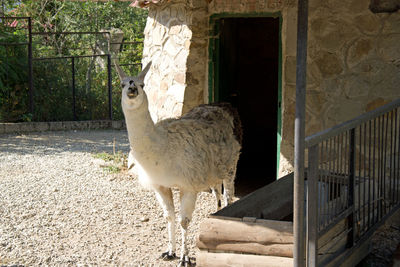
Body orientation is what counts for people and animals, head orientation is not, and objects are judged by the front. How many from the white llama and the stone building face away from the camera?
0

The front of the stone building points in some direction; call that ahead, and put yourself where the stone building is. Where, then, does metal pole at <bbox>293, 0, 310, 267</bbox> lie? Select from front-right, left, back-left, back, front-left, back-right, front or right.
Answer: front

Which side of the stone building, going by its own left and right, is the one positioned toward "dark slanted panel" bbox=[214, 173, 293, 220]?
front

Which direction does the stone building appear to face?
toward the camera

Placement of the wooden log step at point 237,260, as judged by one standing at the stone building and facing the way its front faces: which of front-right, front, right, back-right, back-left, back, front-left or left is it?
front

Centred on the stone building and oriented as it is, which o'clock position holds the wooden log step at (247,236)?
The wooden log step is roughly at 12 o'clock from the stone building.

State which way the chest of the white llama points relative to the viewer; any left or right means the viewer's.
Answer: facing the viewer and to the left of the viewer

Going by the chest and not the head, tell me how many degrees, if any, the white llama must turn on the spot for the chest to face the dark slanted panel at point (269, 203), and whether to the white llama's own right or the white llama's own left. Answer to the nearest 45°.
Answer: approximately 135° to the white llama's own left

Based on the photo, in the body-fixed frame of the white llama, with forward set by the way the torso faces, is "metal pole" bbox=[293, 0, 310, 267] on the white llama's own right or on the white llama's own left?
on the white llama's own left

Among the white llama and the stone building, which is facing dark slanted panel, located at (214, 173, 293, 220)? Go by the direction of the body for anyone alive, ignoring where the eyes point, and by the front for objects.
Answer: the stone building
